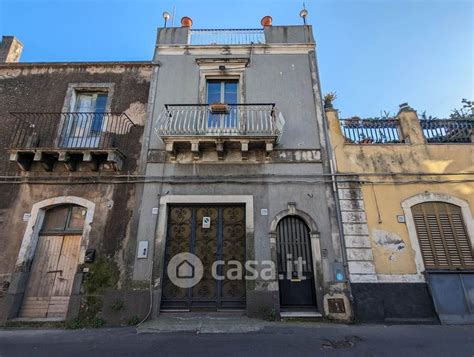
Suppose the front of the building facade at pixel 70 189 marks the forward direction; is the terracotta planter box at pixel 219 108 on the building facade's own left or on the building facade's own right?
on the building facade's own left

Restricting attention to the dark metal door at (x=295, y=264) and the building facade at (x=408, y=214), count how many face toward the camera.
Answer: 2

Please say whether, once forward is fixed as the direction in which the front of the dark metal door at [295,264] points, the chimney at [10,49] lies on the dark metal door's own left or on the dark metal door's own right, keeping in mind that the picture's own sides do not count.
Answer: on the dark metal door's own right

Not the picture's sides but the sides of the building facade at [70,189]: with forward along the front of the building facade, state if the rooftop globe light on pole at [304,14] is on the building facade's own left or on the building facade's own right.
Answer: on the building facade's own left

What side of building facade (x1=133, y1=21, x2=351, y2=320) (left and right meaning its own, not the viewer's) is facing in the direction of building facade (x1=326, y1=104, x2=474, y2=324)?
left

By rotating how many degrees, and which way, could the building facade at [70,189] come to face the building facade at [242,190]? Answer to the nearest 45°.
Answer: approximately 45° to its left

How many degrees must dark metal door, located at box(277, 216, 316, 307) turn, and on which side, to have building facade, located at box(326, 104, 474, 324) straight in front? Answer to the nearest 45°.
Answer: approximately 90° to its left

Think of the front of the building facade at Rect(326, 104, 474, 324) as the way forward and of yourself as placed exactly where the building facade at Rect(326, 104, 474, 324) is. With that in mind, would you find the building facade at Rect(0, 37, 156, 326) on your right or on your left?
on your right

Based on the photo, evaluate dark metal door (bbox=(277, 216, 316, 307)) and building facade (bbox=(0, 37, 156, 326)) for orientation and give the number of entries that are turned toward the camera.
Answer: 2

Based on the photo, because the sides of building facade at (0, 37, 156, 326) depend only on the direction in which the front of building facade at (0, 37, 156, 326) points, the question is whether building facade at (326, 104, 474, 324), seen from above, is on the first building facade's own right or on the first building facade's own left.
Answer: on the first building facade's own left

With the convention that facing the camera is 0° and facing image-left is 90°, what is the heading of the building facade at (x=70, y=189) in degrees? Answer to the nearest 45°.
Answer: approximately 0°

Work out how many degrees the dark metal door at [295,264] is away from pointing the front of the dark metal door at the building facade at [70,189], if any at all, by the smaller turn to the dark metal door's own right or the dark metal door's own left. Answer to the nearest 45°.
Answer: approximately 90° to the dark metal door's own right

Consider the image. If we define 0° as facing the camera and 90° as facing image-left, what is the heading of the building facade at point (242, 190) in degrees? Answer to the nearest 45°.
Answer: approximately 0°
